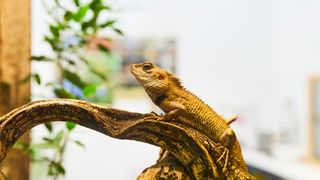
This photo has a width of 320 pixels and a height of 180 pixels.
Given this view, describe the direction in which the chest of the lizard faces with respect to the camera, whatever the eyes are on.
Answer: to the viewer's left

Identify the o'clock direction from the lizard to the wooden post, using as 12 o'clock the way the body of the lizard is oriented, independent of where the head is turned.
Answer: The wooden post is roughly at 1 o'clock from the lizard.
